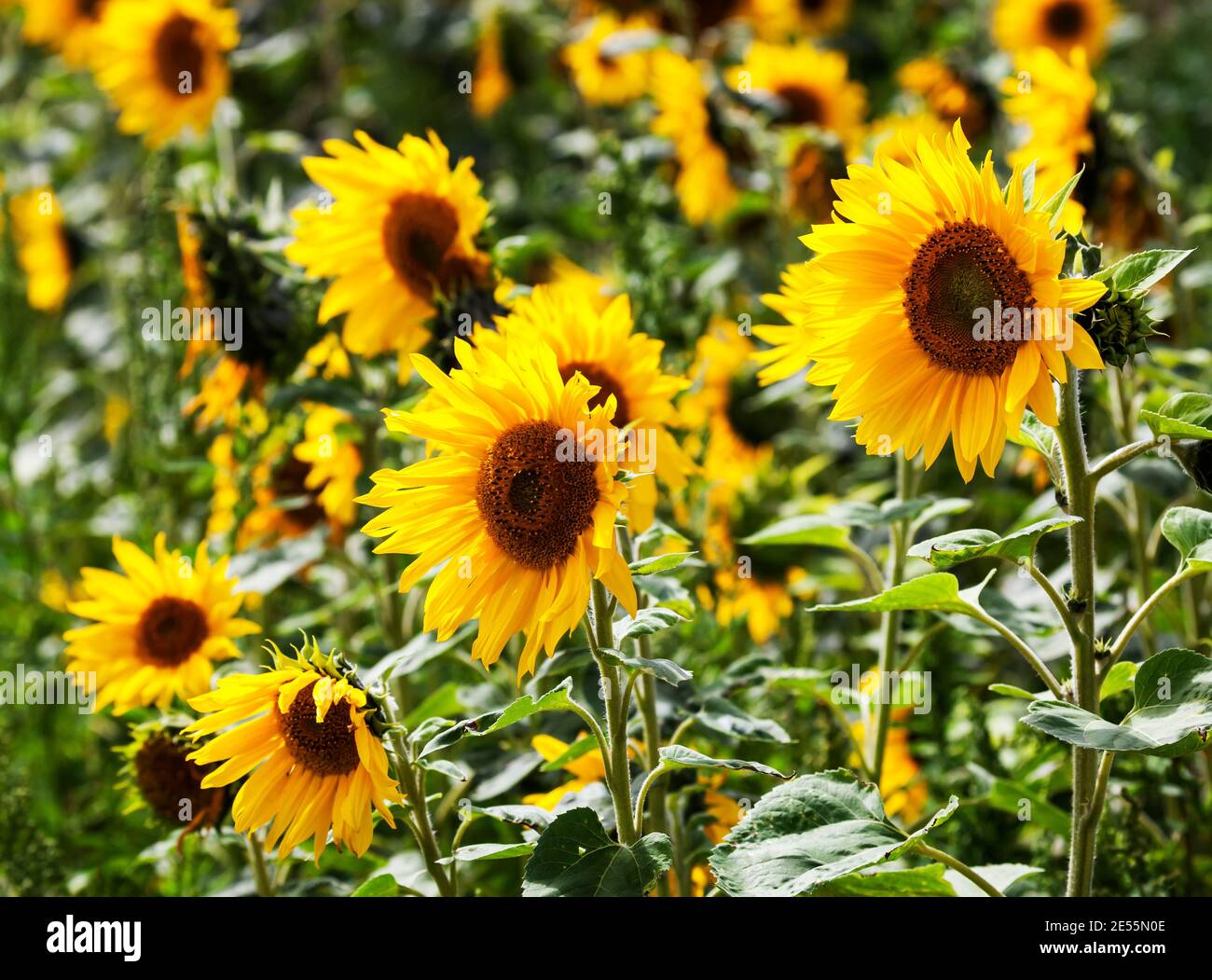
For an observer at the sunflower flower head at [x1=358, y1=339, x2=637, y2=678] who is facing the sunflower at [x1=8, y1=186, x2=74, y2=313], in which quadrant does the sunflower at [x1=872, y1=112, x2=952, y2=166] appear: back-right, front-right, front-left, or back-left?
front-right

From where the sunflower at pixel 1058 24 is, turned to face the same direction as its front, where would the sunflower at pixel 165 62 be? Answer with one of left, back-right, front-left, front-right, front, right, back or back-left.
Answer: front-right

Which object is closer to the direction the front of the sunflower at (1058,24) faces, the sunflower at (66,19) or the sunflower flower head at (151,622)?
the sunflower flower head

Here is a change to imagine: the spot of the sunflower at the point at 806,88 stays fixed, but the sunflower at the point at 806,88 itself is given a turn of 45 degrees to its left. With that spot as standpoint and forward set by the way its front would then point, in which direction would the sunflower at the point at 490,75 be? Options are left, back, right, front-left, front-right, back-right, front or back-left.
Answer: back

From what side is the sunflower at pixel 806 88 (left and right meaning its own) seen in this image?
front

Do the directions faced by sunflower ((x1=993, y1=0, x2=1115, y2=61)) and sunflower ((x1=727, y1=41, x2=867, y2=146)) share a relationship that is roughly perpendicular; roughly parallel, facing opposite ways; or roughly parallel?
roughly parallel

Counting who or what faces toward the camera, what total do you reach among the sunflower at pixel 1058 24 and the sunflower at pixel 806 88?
2

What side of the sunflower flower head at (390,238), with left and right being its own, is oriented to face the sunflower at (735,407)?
left

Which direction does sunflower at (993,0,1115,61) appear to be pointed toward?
toward the camera
